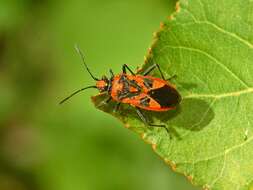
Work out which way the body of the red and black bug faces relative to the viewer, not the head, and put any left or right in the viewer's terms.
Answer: facing to the left of the viewer
